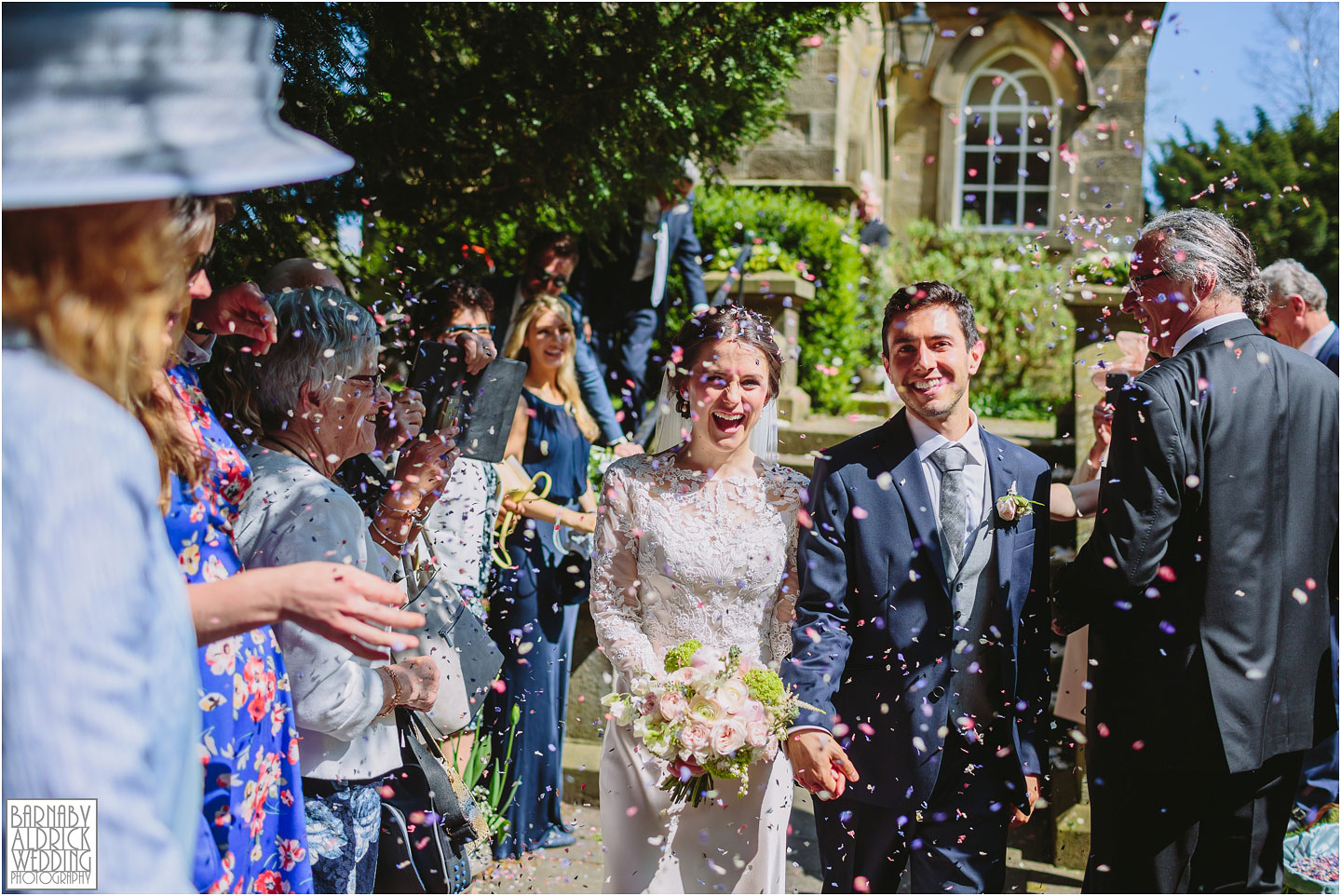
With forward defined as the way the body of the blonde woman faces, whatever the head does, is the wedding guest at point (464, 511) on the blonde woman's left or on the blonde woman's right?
on the blonde woman's right

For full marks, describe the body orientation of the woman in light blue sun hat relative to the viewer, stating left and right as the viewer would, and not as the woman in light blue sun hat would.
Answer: facing away from the viewer and to the right of the viewer

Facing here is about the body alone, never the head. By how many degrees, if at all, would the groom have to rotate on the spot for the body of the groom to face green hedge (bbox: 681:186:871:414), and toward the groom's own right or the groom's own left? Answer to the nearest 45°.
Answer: approximately 180°

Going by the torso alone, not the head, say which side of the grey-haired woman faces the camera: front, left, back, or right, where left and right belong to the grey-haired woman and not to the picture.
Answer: right

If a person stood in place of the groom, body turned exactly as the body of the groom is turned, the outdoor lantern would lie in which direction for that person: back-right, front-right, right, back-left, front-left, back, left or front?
back

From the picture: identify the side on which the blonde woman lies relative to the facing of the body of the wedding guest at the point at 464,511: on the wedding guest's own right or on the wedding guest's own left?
on the wedding guest's own left

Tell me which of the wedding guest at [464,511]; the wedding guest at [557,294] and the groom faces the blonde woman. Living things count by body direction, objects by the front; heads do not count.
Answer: the wedding guest at [557,294]

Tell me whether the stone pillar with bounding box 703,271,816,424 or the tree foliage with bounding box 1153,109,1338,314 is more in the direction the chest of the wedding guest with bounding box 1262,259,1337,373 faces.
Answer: the stone pillar

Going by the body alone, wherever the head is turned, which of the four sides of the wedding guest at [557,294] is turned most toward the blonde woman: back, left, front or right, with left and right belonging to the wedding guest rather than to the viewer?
front

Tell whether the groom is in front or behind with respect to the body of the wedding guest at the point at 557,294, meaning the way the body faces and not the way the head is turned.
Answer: in front

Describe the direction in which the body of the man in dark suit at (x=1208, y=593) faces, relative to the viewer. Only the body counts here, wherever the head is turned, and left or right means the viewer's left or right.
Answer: facing away from the viewer and to the left of the viewer

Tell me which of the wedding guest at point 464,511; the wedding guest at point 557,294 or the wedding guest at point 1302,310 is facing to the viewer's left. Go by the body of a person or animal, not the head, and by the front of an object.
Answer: the wedding guest at point 1302,310
